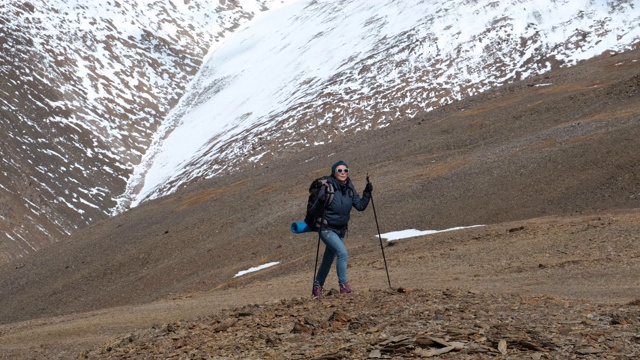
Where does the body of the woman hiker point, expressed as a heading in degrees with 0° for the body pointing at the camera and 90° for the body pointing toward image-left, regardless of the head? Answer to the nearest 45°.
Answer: approximately 315°
